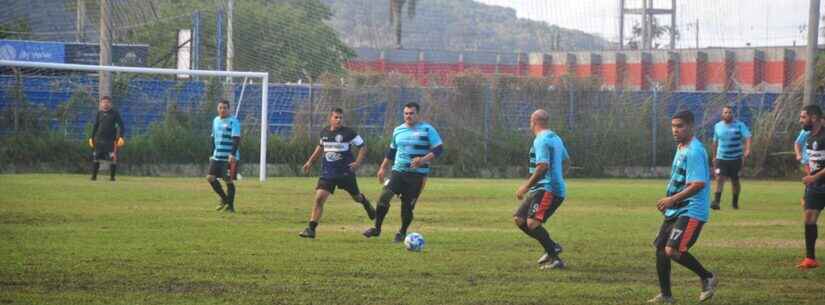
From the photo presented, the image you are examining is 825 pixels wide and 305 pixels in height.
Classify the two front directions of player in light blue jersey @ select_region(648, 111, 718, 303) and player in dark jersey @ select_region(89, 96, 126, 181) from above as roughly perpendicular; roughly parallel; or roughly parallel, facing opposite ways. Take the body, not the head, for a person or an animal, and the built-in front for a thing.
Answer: roughly perpendicular

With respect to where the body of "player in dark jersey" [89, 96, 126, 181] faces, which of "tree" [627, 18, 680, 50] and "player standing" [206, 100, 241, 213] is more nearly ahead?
the player standing

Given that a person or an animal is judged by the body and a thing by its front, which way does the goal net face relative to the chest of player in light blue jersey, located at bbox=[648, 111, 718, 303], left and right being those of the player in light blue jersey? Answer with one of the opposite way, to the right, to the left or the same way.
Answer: to the left

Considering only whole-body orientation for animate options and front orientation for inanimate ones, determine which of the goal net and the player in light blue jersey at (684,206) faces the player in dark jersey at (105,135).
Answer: the goal net

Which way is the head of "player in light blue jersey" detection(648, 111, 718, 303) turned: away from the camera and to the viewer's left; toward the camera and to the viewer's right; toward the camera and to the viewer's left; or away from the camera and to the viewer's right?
toward the camera and to the viewer's left

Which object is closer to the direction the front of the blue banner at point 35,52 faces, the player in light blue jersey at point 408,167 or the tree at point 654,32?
the player in light blue jersey

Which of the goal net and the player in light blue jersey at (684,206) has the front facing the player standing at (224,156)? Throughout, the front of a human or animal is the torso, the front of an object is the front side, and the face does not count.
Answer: the goal net

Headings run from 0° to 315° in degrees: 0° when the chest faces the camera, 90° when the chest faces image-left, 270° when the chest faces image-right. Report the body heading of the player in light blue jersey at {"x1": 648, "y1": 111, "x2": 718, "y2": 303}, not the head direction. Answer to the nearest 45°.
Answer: approximately 45°

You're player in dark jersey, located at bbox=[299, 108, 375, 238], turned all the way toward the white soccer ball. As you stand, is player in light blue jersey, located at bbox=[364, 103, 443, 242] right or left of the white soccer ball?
left

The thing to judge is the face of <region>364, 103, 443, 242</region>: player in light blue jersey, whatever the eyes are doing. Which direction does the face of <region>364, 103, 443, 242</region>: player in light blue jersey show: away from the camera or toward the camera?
toward the camera

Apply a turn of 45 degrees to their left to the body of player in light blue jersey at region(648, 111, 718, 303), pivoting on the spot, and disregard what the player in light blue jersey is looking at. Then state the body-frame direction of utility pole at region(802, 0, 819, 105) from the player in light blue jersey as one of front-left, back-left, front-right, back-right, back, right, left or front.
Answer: back

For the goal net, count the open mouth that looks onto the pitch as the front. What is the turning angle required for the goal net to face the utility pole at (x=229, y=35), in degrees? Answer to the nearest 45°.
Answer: approximately 90° to its left

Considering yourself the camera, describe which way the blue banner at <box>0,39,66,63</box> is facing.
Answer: facing the viewer

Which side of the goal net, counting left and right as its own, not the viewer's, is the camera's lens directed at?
front

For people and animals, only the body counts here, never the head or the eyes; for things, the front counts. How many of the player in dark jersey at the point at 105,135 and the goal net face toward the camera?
2
